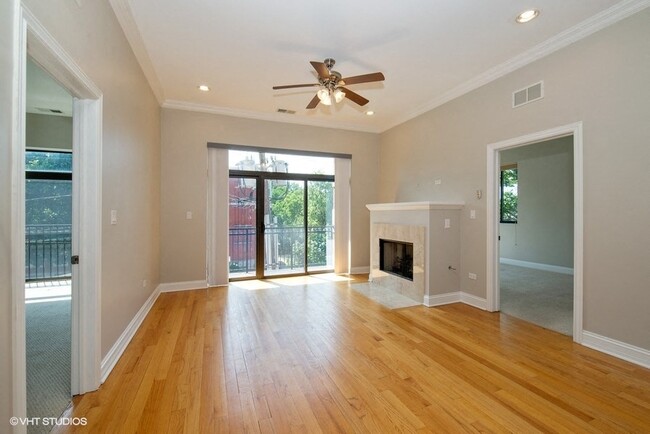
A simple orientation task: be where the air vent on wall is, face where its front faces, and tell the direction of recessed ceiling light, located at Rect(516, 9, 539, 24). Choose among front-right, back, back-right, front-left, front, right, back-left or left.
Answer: front-left

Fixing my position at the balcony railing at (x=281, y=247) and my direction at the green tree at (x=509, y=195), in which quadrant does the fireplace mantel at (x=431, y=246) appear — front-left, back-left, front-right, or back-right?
front-right

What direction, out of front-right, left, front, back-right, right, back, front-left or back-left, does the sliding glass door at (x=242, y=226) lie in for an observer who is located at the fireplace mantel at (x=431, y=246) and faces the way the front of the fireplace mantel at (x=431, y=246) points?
front-right

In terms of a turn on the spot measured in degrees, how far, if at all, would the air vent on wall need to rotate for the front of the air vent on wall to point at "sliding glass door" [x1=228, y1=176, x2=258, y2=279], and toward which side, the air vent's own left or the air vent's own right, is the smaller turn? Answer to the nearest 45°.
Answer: approximately 45° to the air vent's own right

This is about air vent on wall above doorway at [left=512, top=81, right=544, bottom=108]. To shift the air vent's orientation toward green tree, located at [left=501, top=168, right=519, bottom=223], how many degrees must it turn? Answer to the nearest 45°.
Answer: approximately 135° to its right

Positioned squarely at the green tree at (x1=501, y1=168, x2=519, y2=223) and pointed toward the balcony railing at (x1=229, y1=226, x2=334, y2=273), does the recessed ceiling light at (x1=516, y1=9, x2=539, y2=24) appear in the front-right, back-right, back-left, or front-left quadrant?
front-left

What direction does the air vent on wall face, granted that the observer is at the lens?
facing the viewer and to the left of the viewer

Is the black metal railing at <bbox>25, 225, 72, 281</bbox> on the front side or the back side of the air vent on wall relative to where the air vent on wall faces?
on the front side

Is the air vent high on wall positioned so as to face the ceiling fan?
yes

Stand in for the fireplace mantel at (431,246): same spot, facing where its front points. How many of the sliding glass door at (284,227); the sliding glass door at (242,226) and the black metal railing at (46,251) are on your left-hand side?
0

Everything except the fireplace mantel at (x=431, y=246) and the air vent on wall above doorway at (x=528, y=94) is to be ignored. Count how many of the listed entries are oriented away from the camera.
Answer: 0

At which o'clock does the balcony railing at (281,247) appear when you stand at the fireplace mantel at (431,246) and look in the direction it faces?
The balcony railing is roughly at 2 o'clock from the fireplace mantel.

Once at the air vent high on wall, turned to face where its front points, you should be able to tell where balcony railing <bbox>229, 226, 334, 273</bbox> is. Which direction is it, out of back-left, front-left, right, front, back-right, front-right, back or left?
front-right

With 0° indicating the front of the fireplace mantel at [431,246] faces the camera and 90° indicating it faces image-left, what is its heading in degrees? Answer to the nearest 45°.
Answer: approximately 45°
